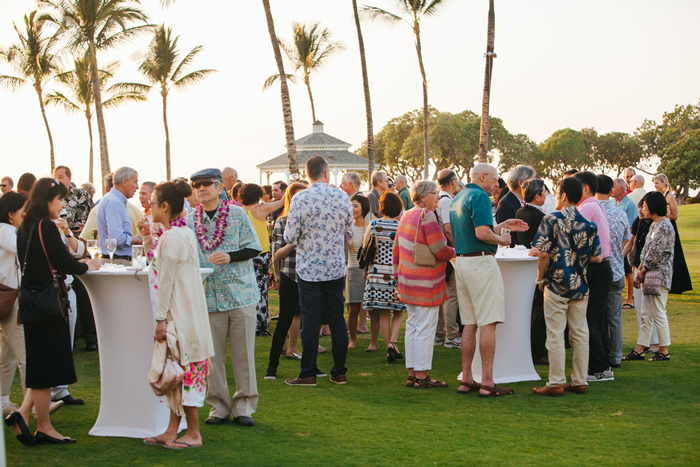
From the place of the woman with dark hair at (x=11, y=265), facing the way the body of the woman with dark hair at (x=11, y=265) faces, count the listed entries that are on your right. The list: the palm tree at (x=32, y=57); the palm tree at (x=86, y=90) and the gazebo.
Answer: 0

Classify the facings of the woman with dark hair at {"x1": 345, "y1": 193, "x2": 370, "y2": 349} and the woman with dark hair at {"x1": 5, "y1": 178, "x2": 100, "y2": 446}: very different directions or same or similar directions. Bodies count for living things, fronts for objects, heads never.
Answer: very different directions

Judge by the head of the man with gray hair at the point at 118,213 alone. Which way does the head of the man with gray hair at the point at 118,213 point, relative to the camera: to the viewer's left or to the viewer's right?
to the viewer's right

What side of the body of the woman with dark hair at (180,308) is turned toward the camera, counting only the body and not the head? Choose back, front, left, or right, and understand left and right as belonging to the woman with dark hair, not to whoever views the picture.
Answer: left

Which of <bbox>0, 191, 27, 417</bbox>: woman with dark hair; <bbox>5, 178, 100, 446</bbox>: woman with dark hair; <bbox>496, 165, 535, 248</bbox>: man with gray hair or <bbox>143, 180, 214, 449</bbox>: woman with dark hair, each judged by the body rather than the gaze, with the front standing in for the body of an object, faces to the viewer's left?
<bbox>143, 180, 214, 449</bbox>: woman with dark hair

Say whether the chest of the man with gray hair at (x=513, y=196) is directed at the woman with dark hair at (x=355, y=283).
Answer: no

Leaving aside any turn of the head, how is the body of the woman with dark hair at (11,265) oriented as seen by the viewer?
to the viewer's right

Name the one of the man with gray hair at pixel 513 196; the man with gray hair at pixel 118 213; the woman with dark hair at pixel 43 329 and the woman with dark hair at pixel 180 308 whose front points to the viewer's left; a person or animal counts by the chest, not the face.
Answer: the woman with dark hair at pixel 180 308

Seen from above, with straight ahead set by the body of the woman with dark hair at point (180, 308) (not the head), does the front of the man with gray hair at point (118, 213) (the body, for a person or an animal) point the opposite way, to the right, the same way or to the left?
the opposite way

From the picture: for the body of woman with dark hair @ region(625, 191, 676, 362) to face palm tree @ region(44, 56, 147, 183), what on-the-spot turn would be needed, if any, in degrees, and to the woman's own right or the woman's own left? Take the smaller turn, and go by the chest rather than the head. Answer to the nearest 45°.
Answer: approximately 45° to the woman's own right

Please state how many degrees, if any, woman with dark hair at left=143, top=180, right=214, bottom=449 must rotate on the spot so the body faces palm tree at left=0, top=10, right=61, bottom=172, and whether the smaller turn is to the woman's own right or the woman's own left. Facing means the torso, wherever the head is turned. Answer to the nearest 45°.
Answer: approximately 90° to the woman's own right

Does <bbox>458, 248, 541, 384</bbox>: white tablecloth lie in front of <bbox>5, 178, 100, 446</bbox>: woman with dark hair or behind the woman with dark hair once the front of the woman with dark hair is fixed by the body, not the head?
in front

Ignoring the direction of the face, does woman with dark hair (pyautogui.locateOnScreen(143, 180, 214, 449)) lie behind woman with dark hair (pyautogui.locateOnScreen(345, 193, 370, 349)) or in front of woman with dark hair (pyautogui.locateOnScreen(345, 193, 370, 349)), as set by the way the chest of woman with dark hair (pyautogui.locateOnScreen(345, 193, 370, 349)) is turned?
in front

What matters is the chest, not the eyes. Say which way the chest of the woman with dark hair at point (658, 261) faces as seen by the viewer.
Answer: to the viewer's left

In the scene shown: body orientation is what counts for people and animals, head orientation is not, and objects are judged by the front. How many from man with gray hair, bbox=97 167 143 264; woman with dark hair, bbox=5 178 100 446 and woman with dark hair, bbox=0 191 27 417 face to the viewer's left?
0

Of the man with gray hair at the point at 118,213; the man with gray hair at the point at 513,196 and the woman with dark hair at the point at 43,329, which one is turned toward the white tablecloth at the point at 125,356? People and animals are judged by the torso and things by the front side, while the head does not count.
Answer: the woman with dark hair
